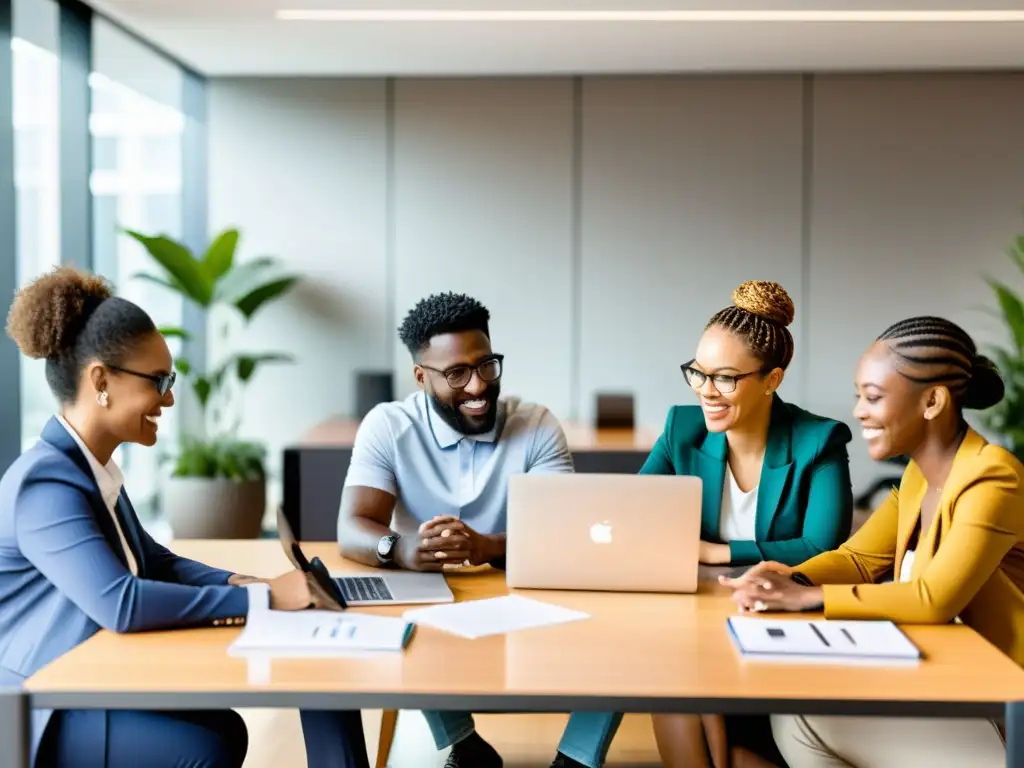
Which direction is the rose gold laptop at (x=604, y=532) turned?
away from the camera

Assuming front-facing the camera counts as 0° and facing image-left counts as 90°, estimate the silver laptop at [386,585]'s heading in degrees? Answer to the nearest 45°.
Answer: approximately 270°

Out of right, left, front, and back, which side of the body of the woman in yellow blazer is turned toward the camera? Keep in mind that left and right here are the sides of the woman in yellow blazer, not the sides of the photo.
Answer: left

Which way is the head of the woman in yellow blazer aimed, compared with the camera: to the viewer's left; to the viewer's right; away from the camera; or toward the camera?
to the viewer's left

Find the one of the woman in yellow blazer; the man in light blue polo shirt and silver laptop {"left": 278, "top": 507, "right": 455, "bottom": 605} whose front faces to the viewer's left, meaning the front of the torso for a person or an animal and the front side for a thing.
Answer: the woman in yellow blazer

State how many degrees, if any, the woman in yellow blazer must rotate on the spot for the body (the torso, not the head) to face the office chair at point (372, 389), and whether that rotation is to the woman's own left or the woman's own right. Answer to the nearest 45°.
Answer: approximately 45° to the woman's own right

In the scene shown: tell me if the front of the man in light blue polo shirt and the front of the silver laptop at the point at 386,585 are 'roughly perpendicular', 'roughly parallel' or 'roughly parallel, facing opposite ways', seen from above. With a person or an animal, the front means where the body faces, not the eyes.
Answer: roughly perpendicular

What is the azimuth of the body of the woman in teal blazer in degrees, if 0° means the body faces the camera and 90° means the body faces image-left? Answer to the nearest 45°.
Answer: approximately 45°

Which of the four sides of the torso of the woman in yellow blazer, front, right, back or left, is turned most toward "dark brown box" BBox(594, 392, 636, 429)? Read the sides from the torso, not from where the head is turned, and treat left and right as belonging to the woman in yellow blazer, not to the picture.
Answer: right
